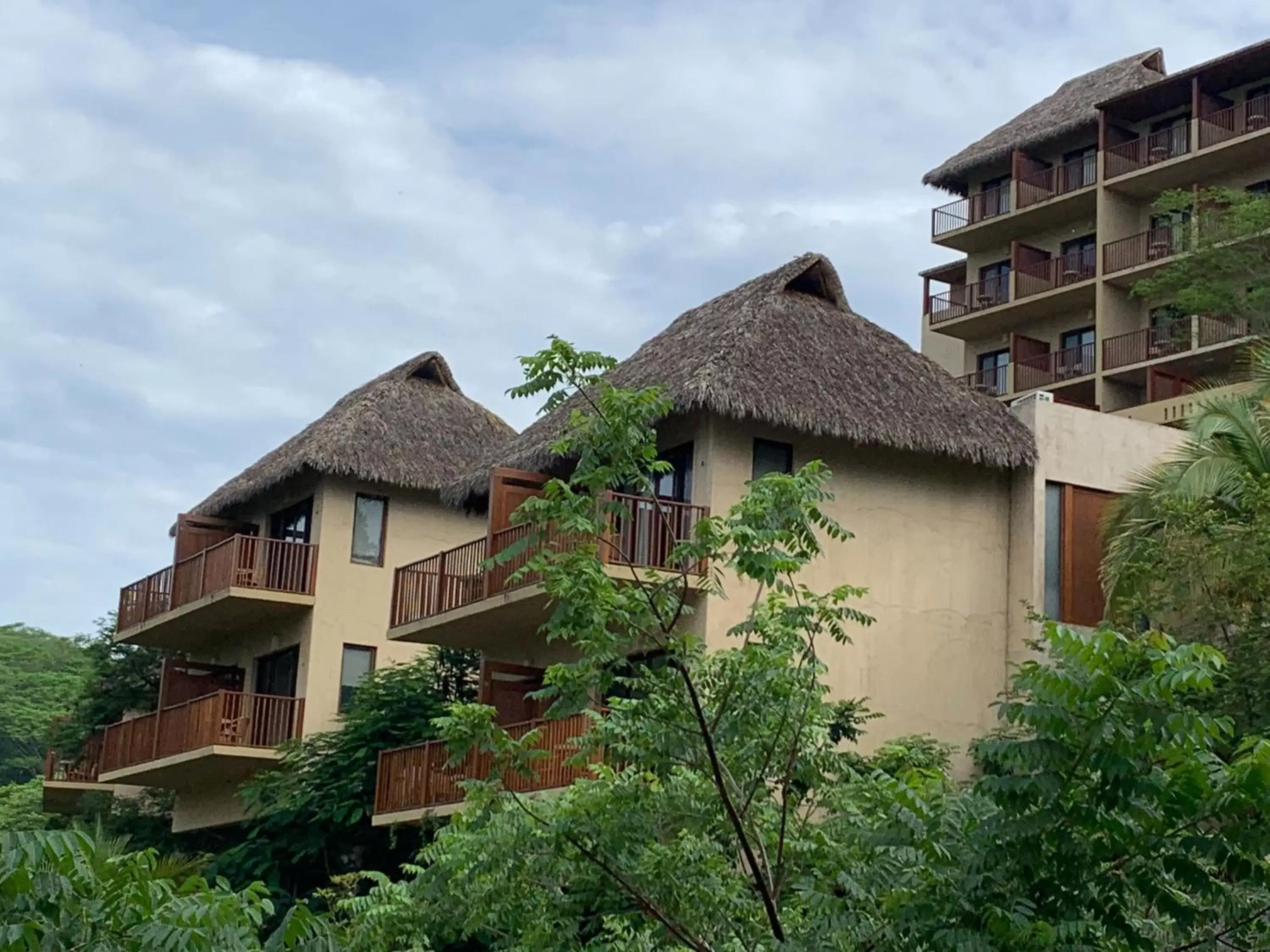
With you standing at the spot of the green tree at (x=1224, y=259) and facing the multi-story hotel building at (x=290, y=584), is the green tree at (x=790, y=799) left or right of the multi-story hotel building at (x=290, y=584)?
left

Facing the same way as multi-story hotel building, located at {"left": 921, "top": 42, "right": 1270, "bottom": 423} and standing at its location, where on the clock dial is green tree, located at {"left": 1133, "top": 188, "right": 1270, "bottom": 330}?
The green tree is roughly at 10 o'clock from the multi-story hotel building.

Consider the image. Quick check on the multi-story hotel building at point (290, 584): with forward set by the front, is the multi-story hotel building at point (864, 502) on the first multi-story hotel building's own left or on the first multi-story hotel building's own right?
on the first multi-story hotel building's own left

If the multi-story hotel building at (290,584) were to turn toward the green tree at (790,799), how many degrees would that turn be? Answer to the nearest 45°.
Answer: approximately 45° to its left

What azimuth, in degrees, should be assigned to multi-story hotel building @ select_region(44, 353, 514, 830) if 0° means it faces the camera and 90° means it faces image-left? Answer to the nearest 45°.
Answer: approximately 45°
